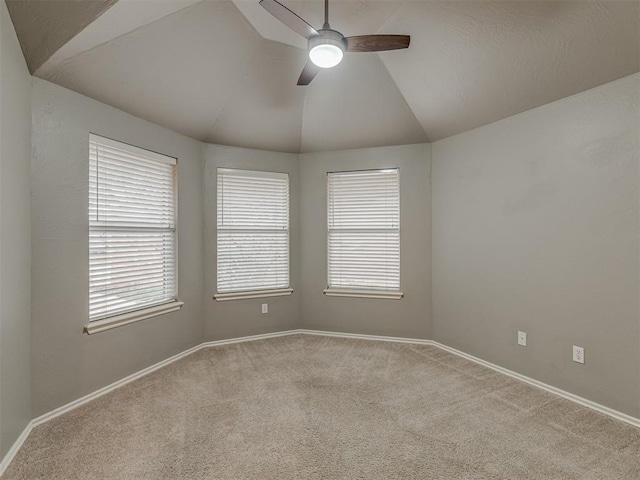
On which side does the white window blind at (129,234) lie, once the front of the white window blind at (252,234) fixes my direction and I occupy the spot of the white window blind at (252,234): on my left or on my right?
on my right

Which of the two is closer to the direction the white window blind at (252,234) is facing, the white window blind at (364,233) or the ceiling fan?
the ceiling fan

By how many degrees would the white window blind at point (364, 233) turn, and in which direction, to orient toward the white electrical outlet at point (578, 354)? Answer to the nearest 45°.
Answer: approximately 45° to its left

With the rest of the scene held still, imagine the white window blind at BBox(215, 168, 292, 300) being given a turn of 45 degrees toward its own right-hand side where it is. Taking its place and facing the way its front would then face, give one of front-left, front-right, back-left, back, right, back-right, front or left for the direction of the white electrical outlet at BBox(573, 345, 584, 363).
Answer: left

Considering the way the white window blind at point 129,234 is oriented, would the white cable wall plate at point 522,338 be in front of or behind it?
in front

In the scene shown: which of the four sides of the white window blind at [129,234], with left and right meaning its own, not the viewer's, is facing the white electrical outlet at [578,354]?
front

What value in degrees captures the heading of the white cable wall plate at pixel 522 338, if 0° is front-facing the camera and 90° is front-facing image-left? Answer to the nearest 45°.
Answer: approximately 45°

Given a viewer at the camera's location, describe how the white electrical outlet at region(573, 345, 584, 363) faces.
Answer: facing the viewer and to the left of the viewer

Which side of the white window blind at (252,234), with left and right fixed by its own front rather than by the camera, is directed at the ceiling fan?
front

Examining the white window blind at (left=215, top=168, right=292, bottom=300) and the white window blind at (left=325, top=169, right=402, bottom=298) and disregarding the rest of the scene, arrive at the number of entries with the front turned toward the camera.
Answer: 2
